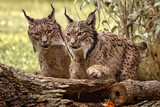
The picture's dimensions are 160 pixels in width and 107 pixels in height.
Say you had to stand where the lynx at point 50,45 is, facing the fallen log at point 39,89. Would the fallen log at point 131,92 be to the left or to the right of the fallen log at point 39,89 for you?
left

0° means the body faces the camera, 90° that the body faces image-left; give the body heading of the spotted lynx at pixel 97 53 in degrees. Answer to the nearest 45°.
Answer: approximately 45°

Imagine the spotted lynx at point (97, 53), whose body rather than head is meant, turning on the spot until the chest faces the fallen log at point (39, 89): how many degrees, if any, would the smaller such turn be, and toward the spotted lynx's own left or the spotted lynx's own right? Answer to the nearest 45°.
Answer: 0° — it already faces it

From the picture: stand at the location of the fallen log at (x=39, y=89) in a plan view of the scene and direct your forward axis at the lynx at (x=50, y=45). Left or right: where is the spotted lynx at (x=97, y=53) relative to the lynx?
right

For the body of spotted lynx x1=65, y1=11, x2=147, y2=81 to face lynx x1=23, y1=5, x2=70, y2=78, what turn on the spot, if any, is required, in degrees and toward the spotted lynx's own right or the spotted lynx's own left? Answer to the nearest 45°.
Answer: approximately 90° to the spotted lynx's own right
